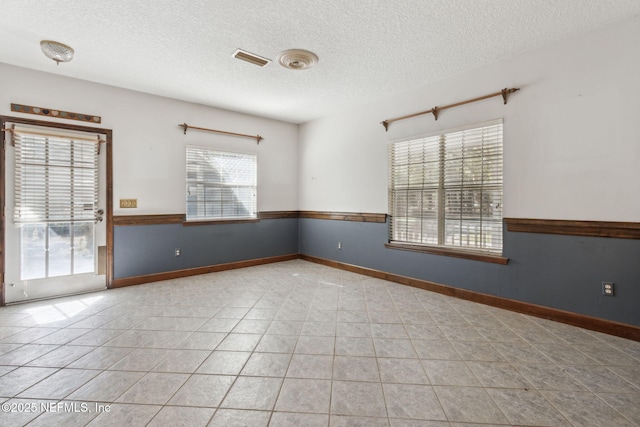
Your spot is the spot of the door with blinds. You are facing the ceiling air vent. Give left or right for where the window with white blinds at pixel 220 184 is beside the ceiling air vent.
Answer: left

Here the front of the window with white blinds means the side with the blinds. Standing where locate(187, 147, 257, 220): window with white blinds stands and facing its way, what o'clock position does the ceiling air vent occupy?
The ceiling air vent is roughly at 1 o'clock from the window with white blinds.

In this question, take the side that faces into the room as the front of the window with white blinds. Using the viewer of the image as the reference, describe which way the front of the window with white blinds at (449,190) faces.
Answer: facing the viewer and to the left of the viewer

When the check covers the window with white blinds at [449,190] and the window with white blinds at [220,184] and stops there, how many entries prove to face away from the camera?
0

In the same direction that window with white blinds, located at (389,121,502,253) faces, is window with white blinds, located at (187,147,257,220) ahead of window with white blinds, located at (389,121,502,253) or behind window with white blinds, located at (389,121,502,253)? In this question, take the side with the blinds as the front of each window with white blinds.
ahead

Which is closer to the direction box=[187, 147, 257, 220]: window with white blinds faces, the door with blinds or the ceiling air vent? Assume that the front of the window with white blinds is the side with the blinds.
the ceiling air vent

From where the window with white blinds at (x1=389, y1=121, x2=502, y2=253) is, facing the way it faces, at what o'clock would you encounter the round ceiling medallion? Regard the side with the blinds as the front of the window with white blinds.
The round ceiling medallion is roughly at 12 o'clock from the window with white blinds.

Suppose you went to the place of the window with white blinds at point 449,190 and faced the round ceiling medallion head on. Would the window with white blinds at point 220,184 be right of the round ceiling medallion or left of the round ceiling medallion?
right

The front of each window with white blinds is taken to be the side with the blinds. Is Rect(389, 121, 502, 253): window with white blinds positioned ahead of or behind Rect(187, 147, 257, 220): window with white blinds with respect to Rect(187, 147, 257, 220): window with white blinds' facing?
ahead

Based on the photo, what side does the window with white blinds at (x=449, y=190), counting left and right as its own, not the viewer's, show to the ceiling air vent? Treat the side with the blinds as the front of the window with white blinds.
front
